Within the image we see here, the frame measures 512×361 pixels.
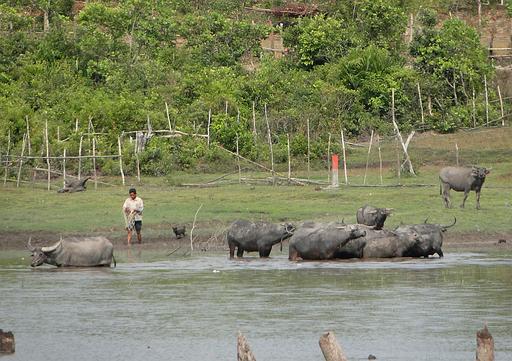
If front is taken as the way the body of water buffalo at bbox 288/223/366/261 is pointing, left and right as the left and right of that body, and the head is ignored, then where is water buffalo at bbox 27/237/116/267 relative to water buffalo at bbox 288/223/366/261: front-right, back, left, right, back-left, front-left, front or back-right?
back

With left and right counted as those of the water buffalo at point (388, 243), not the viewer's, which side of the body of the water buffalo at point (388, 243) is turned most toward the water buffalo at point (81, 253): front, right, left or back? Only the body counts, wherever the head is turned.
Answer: back

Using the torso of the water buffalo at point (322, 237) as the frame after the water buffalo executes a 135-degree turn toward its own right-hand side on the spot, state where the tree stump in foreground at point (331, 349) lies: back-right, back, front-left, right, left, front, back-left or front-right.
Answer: front-left

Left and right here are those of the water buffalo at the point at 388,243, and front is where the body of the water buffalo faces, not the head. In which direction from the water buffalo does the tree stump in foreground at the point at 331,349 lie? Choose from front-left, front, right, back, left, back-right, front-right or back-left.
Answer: right

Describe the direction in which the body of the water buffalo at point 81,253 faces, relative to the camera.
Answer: to the viewer's left

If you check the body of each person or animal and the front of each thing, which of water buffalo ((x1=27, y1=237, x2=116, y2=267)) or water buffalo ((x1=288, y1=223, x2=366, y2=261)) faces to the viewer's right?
water buffalo ((x1=288, y1=223, x2=366, y2=261))

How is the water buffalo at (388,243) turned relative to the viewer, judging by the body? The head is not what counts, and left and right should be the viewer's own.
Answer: facing to the right of the viewer

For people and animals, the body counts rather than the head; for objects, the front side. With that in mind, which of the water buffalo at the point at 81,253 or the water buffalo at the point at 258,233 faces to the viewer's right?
the water buffalo at the point at 258,233

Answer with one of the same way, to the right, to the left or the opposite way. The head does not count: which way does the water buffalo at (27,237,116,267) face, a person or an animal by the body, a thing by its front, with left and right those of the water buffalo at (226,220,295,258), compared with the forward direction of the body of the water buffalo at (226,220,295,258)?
the opposite way

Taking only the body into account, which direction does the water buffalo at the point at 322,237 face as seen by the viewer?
to the viewer's right

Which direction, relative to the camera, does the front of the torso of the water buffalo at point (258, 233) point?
to the viewer's right

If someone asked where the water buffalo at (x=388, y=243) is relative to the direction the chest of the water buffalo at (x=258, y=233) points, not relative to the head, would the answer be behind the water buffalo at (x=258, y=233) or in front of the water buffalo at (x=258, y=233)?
in front

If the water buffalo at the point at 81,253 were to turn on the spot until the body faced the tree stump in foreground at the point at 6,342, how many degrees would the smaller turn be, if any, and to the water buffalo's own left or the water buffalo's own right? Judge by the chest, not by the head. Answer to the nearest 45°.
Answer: approximately 90° to the water buffalo's own left
